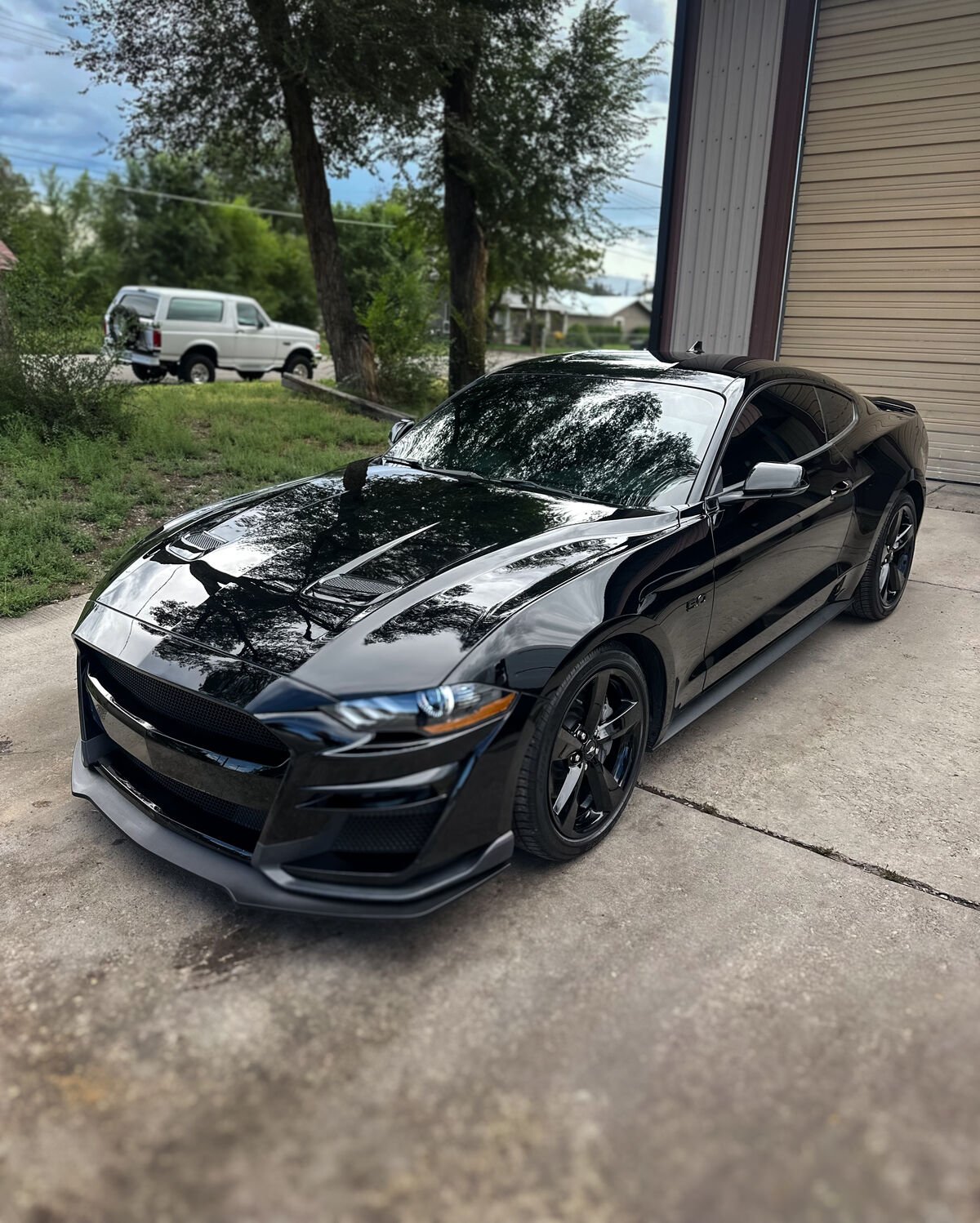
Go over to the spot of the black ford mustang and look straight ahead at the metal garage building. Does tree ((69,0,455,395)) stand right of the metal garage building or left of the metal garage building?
left

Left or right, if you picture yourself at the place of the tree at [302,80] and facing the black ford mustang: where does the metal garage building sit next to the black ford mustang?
left

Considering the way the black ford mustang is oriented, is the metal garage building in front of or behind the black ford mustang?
behind

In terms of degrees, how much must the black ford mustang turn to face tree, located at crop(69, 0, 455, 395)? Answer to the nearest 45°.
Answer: approximately 135° to its right

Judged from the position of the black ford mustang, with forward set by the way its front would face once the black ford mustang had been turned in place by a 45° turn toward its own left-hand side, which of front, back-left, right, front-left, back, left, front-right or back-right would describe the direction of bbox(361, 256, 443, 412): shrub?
back

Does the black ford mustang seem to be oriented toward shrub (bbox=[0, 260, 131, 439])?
no

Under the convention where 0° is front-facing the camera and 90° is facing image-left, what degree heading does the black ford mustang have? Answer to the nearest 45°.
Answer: approximately 45°
